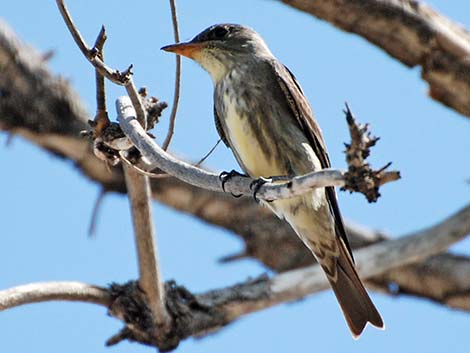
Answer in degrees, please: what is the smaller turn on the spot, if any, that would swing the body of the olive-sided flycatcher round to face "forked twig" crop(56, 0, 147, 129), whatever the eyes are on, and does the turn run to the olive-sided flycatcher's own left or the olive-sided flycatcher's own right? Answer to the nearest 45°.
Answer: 0° — it already faces it

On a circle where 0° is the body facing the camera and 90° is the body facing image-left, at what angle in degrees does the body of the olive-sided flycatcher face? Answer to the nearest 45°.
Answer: approximately 45°

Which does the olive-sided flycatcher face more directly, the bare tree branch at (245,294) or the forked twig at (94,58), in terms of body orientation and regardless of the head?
the forked twig
